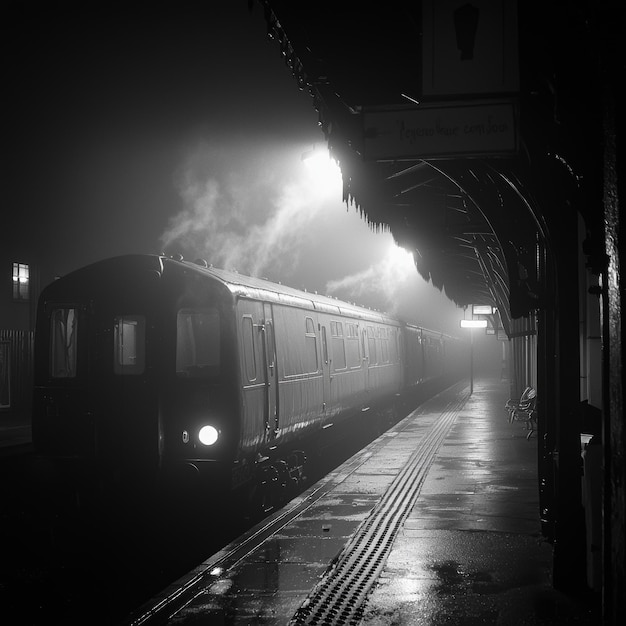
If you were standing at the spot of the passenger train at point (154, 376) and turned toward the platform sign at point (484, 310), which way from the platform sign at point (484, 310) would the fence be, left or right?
left

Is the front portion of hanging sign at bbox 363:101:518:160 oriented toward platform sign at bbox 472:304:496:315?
no

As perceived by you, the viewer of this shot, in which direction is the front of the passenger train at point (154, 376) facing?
facing the viewer and to the left of the viewer

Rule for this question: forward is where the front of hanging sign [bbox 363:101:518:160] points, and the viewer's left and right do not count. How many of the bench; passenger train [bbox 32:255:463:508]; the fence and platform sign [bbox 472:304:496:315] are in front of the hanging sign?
0

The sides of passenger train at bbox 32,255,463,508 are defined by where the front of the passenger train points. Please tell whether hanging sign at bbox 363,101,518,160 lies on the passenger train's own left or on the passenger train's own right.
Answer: on the passenger train's own left

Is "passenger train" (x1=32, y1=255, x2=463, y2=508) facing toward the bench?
no

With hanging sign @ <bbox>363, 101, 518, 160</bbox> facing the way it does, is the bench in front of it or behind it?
behind

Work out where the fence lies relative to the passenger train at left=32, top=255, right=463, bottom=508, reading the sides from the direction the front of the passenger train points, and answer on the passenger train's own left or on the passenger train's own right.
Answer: on the passenger train's own right

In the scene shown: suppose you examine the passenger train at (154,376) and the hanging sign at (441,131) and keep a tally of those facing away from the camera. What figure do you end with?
0

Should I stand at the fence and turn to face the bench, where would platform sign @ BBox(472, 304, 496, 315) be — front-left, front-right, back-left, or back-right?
front-left

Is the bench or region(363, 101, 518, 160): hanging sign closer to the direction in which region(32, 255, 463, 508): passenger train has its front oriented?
the hanging sign

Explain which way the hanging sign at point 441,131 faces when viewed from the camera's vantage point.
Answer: facing the viewer

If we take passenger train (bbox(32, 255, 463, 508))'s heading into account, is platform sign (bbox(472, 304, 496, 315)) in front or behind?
behind
